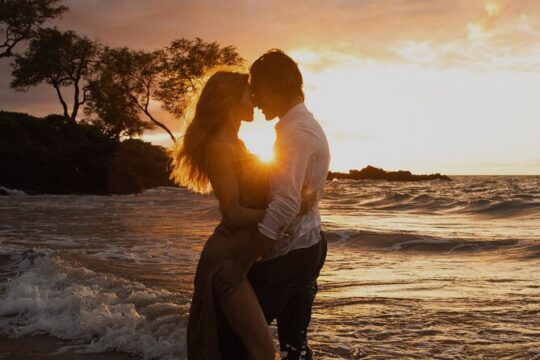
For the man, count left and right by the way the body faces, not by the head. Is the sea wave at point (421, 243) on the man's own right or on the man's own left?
on the man's own right

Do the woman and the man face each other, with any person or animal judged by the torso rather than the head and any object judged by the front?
yes

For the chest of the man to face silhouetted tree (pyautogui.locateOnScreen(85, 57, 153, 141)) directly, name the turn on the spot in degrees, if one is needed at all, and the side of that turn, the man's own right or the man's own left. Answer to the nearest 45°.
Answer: approximately 90° to the man's own right

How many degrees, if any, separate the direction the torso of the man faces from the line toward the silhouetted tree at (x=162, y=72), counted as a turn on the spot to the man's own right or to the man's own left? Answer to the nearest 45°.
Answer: approximately 90° to the man's own right

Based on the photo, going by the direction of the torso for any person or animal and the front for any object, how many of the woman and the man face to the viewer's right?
1

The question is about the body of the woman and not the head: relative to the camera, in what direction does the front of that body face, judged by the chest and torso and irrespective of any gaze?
to the viewer's right

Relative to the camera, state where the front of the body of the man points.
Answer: to the viewer's left

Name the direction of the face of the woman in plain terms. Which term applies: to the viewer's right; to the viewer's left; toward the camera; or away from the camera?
to the viewer's right

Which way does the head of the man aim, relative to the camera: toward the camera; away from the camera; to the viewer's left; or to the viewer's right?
to the viewer's left

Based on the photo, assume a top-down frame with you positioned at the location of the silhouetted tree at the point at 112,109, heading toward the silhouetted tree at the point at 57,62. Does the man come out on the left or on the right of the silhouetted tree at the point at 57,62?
left

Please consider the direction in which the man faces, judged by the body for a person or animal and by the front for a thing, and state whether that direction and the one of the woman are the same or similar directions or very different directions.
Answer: very different directions
